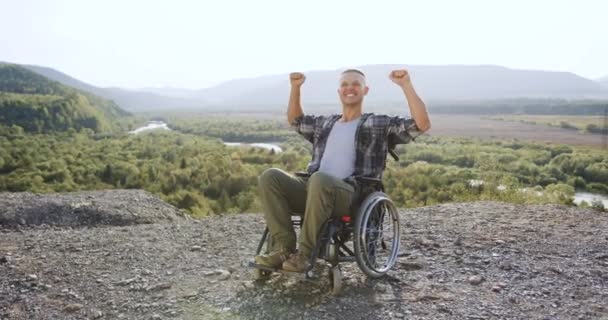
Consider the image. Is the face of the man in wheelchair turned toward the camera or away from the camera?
toward the camera

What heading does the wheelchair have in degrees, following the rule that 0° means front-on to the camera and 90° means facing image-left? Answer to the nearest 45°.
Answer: approximately 45°

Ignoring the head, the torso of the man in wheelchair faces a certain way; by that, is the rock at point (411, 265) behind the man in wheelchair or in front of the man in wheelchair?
behind

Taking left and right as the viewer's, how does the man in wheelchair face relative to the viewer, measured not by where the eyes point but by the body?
facing the viewer and to the left of the viewer

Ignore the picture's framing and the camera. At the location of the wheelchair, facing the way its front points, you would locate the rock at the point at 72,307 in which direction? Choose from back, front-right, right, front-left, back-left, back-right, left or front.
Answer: front-right

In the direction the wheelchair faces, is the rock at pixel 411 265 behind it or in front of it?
behind

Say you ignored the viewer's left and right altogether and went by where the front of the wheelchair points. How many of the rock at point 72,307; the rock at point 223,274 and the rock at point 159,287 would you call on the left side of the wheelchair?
0

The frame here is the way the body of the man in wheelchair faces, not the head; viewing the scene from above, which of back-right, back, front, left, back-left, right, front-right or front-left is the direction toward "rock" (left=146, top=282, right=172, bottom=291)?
front-right

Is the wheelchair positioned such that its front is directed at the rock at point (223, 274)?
no
